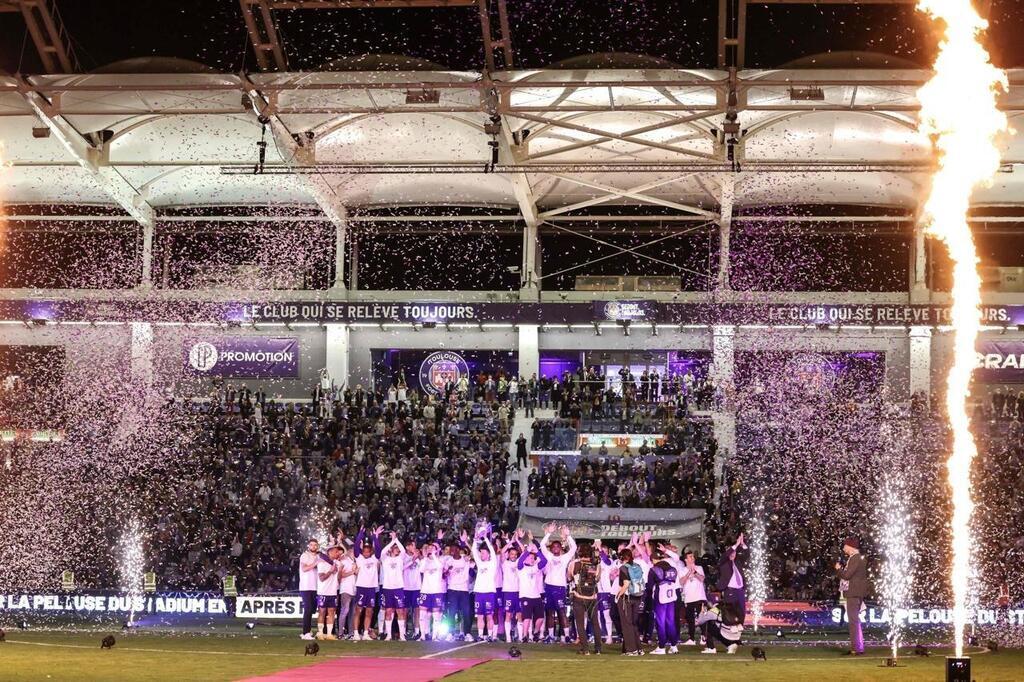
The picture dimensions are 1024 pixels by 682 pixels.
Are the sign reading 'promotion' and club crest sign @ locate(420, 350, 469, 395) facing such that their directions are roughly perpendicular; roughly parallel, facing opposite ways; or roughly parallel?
roughly parallel

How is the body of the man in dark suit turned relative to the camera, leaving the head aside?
to the viewer's left

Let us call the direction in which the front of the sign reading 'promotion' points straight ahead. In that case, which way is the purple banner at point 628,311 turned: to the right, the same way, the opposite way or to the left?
the same way

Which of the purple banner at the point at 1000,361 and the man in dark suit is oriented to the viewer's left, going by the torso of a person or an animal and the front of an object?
the man in dark suit

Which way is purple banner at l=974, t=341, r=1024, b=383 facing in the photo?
toward the camera

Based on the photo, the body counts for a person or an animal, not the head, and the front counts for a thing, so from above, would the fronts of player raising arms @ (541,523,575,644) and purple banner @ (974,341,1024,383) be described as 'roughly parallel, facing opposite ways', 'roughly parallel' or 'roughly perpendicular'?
roughly parallel

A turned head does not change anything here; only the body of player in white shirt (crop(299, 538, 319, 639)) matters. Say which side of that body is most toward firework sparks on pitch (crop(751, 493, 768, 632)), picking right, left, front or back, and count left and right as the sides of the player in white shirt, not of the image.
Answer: left

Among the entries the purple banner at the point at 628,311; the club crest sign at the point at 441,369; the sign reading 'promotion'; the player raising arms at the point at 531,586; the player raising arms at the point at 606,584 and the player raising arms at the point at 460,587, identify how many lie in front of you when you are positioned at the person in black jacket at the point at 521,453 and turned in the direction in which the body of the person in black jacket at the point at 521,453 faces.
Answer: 3

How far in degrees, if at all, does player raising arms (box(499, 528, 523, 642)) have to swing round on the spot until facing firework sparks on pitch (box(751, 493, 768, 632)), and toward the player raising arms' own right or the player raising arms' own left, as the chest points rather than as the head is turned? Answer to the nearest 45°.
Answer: approximately 135° to the player raising arms' own left

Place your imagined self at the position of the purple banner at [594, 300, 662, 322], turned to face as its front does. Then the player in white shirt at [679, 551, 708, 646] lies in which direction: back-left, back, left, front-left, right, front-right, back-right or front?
front

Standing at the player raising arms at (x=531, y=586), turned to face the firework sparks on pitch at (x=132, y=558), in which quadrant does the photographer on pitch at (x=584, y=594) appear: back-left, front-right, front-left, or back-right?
back-left

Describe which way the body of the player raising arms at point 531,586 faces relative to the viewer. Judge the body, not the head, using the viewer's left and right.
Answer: facing the viewer

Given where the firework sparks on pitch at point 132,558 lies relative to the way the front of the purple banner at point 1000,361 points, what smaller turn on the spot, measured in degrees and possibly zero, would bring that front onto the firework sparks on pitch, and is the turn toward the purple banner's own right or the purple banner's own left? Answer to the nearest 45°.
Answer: approximately 45° to the purple banner's own right
